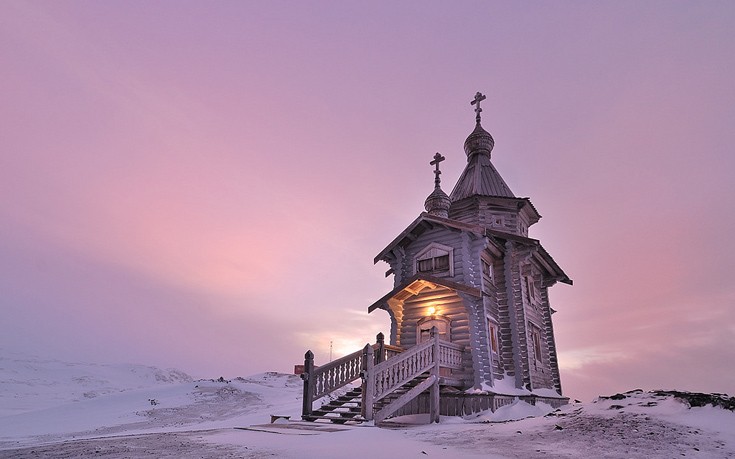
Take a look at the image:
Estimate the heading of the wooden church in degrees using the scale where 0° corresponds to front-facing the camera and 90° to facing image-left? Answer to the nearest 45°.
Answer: approximately 45°
